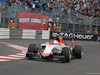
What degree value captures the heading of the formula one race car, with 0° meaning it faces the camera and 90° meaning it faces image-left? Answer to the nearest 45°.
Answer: approximately 45°
